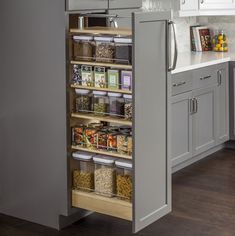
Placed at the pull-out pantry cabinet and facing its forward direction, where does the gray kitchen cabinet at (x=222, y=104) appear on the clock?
The gray kitchen cabinet is roughly at 8 o'clock from the pull-out pantry cabinet.

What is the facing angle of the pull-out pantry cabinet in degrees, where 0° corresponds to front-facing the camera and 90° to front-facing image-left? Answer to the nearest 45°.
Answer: approximately 315°
